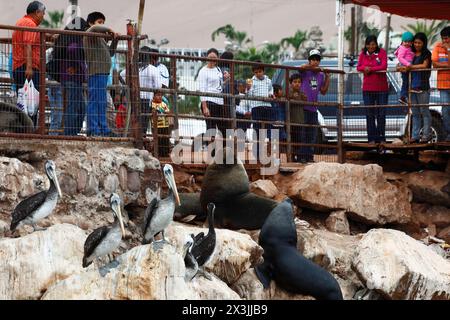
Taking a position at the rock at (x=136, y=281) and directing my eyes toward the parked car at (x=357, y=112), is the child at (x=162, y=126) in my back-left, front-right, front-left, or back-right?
front-left

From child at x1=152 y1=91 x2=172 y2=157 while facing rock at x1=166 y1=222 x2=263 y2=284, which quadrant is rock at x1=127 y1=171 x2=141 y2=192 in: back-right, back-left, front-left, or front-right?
front-right

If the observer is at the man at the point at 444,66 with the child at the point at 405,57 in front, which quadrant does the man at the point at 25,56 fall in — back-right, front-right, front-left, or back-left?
front-left

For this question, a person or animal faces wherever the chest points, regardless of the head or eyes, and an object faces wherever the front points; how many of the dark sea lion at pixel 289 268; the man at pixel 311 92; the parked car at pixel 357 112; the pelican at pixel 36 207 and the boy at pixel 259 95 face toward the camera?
2

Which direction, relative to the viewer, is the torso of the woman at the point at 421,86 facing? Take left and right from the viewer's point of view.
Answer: facing the viewer and to the left of the viewer

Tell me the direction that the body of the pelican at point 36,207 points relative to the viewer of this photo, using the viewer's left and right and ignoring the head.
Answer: facing to the right of the viewer

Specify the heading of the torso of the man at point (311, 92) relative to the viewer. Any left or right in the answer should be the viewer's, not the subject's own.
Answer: facing the viewer

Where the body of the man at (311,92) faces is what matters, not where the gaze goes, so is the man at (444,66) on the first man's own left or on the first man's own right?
on the first man's own left

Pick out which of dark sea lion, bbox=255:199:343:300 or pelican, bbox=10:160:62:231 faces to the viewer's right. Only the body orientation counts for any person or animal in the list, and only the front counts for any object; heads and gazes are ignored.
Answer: the pelican

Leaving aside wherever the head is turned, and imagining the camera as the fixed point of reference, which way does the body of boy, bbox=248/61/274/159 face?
toward the camera

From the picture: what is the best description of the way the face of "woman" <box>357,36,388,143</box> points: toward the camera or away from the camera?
toward the camera

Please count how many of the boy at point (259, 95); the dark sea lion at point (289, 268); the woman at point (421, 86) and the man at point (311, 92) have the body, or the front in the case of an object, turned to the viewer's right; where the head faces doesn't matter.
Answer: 0

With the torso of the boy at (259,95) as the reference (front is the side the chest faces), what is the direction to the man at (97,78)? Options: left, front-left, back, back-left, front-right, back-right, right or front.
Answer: front-right
